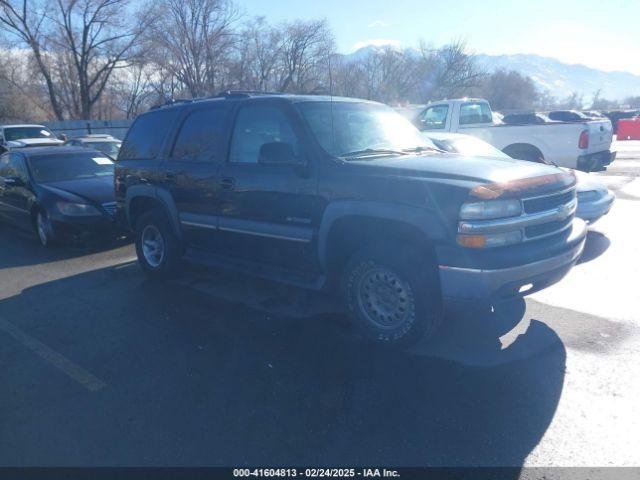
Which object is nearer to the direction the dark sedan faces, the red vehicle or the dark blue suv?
the dark blue suv

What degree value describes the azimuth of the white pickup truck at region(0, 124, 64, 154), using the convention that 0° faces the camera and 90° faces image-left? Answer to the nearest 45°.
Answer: approximately 315°

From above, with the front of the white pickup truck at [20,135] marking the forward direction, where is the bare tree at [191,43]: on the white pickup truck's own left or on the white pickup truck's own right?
on the white pickup truck's own left

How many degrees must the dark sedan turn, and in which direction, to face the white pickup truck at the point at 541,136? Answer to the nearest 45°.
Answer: approximately 45° to its left

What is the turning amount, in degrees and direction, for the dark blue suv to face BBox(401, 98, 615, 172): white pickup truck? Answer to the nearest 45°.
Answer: approximately 90° to its left

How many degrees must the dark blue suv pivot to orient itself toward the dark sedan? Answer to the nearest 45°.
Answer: approximately 180°

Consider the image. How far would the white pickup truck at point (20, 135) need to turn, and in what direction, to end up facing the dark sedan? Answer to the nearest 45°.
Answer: approximately 45° to its right

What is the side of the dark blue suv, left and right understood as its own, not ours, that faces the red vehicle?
left

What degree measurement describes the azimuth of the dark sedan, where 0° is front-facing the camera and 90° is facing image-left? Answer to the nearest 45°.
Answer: approximately 315°

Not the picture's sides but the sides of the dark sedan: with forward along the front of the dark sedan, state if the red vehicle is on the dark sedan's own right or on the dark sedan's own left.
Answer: on the dark sedan's own left

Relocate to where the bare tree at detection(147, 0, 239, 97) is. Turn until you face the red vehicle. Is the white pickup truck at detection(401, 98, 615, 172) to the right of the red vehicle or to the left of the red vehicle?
right
